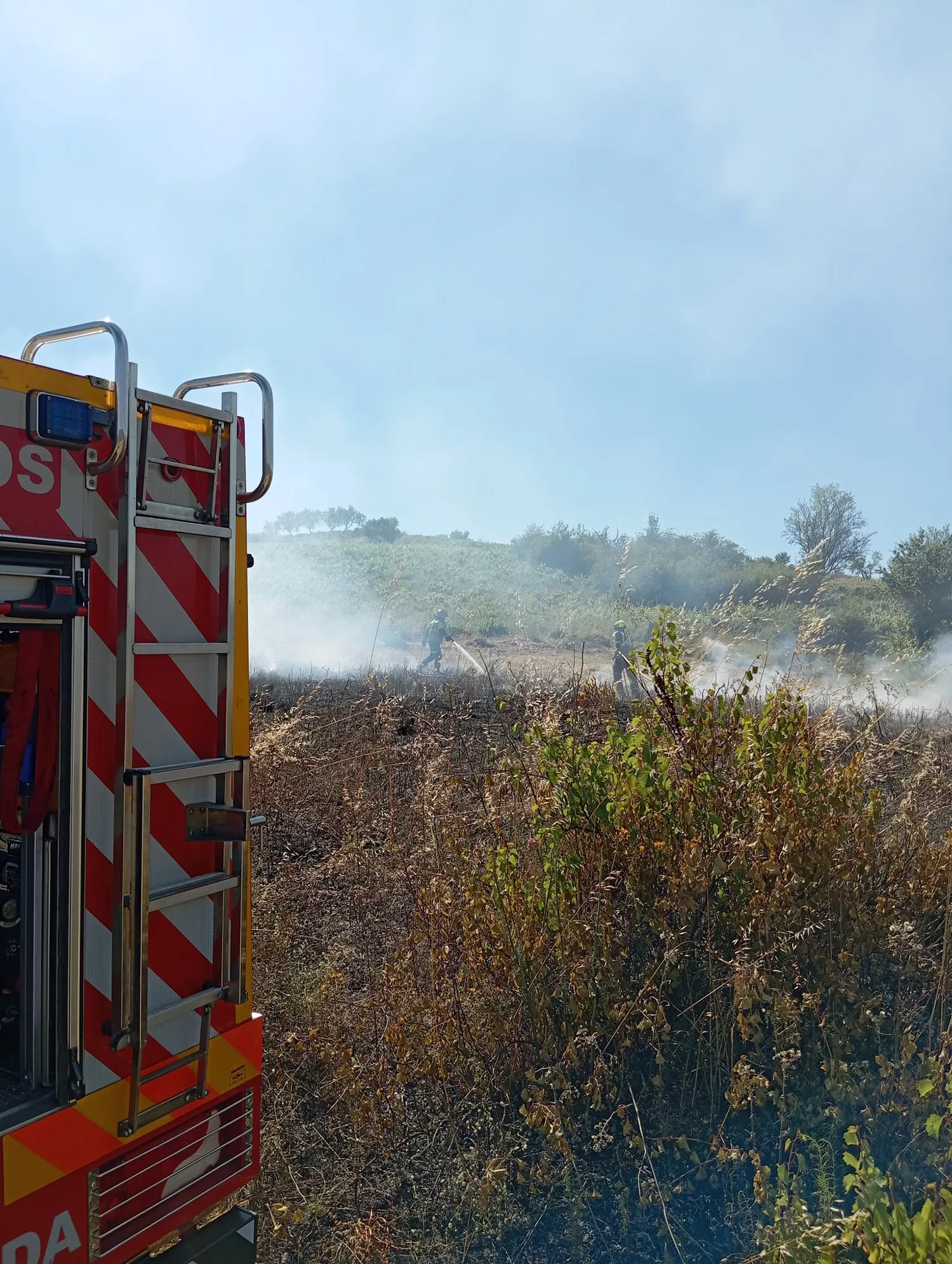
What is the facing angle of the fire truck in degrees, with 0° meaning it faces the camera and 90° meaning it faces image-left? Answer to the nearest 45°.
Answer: approximately 135°

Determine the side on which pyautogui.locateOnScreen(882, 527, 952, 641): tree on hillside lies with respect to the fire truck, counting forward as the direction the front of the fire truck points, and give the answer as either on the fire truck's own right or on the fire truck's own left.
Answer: on the fire truck's own right
